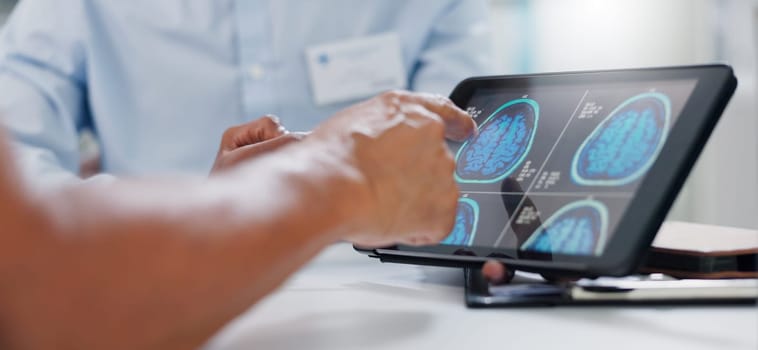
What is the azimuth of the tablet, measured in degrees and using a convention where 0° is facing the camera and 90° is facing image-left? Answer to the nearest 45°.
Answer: approximately 45°
